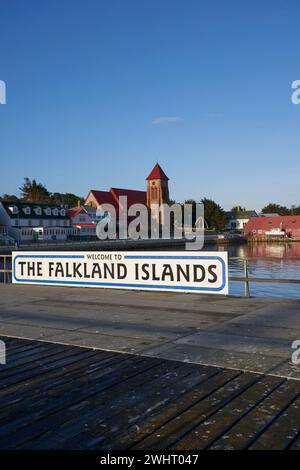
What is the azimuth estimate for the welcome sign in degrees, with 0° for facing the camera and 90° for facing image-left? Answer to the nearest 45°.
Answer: approximately 45°
